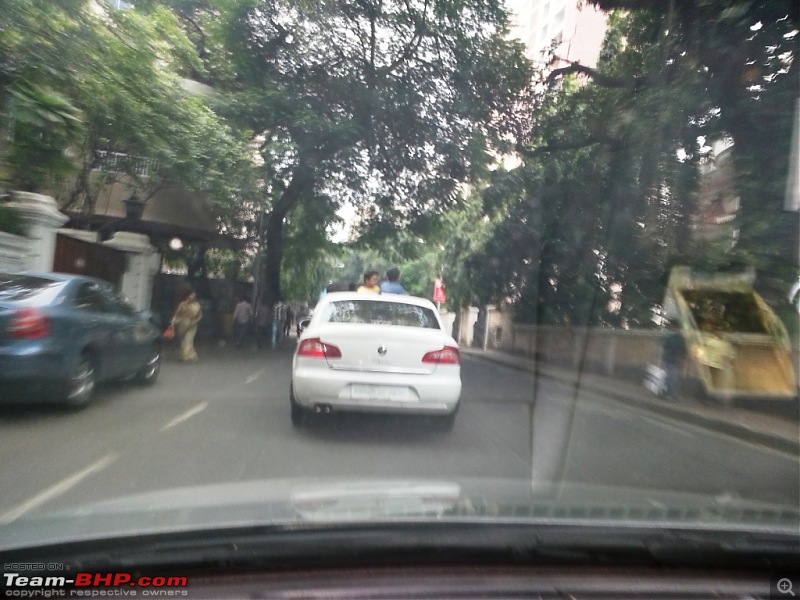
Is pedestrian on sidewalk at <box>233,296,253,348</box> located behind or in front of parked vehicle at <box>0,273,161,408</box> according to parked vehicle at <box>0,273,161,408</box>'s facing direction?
in front

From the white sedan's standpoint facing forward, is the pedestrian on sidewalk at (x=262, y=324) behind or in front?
in front

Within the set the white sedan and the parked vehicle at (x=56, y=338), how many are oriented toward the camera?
0

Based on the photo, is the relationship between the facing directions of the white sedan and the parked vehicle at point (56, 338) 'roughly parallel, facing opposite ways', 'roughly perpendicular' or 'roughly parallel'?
roughly parallel

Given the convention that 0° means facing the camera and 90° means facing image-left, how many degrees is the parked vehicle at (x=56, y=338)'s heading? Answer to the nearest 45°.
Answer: approximately 225°

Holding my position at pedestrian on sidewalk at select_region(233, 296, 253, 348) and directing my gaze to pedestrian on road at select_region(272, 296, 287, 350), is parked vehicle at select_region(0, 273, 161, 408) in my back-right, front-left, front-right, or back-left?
back-right

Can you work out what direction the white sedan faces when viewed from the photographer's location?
facing away from the viewer

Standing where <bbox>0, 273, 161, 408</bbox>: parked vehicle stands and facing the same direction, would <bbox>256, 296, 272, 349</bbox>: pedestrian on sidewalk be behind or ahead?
ahead
